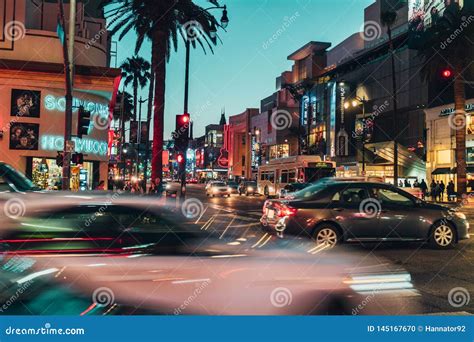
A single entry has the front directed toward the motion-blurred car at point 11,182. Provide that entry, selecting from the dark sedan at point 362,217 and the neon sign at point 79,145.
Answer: the neon sign

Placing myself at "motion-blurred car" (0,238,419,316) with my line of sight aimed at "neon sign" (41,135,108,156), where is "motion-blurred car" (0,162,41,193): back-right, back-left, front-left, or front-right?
front-left

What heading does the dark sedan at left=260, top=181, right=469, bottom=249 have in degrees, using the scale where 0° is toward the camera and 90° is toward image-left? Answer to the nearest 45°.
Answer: approximately 270°

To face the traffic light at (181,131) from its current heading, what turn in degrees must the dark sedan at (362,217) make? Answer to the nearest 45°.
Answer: approximately 135° to its left

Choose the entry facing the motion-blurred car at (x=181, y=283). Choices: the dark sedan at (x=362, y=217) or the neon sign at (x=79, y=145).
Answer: the neon sign

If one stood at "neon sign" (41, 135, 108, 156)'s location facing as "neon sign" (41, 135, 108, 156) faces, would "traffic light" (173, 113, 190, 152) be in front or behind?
in front

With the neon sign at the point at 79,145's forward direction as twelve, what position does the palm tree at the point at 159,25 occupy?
The palm tree is roughly at 11 o'clock from the neon sign.

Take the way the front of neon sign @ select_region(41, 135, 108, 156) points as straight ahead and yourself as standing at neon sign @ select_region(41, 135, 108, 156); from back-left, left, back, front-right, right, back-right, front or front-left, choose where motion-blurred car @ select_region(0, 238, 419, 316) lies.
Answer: front

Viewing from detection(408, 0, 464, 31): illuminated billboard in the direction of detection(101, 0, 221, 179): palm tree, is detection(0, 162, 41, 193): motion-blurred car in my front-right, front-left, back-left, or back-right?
front-left

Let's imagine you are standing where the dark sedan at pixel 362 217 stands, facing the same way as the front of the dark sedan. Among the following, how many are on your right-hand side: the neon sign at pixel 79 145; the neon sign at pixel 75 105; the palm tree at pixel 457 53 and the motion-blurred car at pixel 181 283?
1

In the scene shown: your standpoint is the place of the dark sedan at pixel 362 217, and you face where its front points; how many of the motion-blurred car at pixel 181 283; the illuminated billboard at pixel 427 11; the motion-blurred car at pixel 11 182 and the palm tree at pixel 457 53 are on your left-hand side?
2

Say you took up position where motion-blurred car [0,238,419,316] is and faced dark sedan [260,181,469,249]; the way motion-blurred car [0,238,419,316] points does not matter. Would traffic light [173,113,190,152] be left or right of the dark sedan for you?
left

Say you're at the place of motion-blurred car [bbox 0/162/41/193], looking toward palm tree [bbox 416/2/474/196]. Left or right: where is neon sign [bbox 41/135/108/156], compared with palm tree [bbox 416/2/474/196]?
left

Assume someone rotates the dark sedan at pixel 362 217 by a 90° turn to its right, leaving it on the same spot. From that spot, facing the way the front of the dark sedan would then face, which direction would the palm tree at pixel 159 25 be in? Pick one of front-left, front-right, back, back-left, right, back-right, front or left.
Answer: back-right
